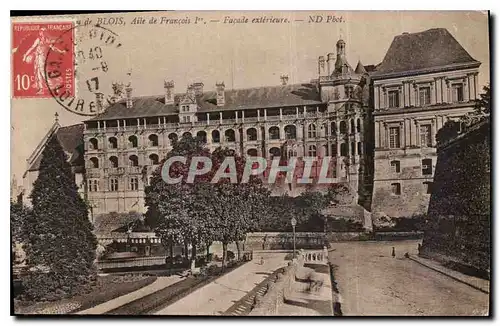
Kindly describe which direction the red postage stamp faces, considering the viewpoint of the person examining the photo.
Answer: facing the viewer

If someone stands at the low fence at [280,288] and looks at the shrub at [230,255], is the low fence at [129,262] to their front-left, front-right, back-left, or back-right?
front-left
